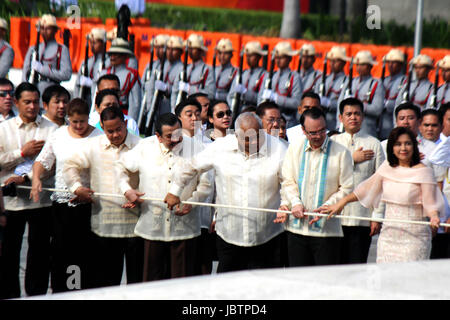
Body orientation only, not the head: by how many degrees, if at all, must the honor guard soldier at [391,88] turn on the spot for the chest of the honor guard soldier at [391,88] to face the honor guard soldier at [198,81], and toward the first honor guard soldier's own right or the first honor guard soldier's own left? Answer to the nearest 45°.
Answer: approximately 45° to the first honor guard soldier's own right

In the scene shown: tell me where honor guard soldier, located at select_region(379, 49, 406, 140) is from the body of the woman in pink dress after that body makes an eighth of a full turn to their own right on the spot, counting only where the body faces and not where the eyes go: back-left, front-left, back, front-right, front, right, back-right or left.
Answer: back-right

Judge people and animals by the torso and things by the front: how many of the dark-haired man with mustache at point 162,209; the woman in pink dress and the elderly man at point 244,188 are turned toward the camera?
3

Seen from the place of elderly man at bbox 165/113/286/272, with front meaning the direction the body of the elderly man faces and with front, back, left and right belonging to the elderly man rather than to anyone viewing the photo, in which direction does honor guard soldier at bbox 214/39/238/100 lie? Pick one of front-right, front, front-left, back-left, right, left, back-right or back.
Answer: back

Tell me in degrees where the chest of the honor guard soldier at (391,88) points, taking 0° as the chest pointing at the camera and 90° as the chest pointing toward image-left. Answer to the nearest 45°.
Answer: approximately 45°

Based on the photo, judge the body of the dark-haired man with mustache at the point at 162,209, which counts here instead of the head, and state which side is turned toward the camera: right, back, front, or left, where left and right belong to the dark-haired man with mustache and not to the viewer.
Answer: front

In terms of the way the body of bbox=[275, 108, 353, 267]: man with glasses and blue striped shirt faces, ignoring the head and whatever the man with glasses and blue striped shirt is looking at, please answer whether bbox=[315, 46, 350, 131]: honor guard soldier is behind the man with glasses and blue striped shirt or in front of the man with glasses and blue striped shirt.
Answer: behind

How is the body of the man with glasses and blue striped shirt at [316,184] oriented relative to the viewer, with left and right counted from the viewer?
facing the viewer

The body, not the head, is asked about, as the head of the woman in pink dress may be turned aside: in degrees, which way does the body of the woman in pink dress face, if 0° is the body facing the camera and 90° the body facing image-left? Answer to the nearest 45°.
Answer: approximately 0°

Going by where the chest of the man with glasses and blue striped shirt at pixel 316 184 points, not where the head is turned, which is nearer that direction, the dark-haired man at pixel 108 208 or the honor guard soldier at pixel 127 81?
the dark-haired man

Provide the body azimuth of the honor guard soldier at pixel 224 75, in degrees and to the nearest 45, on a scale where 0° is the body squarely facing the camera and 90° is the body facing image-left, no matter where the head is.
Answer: approximately 45°

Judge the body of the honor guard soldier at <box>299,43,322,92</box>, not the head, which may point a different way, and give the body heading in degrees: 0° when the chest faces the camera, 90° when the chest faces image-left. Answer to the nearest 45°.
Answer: approximately 45°

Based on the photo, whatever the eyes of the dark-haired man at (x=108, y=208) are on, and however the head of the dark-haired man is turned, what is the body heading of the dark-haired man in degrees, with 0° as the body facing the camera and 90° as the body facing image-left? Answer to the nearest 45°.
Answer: approximately 0°
